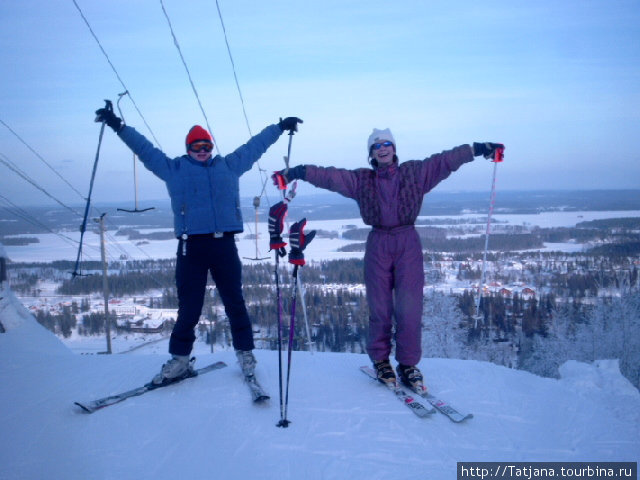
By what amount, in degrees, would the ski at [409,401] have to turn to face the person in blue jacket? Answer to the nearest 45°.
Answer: approximately 135° to its right

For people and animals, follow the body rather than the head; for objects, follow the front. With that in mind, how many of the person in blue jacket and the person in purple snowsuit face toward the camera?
2

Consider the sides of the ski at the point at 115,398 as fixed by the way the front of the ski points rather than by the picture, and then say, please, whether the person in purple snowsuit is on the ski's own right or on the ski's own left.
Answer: on the ski's own left

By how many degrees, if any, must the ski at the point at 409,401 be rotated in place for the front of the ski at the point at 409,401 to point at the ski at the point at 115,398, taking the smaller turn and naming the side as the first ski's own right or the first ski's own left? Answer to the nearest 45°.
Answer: approximately 135° to the first ski's own right

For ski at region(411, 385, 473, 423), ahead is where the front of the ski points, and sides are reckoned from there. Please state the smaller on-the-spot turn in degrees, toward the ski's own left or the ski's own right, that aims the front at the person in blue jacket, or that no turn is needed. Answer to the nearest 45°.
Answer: approximately 135° to the ski's own right

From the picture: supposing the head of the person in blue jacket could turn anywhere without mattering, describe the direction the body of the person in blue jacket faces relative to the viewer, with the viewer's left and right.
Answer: facing the viewer

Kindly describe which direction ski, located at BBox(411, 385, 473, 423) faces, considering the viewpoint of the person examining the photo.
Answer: facing the viewer and to the right of the viewer

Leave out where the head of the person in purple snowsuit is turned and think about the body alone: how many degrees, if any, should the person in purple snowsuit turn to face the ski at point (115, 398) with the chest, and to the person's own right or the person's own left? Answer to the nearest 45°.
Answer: approximately 90° to the person's own right

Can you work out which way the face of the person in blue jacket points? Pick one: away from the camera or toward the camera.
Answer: toward the camera
